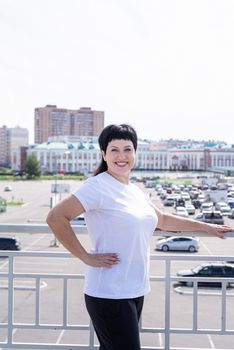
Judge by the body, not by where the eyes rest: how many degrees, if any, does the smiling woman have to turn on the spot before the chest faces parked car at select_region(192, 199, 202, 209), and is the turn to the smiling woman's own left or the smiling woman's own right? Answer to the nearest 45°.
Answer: approximately 135° to the smiling woman's own left

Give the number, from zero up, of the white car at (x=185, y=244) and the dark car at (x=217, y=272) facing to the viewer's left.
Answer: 2

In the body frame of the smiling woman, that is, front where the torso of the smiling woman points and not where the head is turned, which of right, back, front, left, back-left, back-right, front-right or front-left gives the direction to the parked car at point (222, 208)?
back-left

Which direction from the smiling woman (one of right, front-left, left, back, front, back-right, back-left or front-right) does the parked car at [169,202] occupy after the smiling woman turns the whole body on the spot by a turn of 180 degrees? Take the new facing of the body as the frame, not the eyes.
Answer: front-right

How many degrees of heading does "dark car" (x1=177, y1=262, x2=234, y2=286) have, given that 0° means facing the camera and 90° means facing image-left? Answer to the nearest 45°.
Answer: approximately 90°

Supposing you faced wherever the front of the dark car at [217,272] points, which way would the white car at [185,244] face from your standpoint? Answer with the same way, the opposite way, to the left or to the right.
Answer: the same way

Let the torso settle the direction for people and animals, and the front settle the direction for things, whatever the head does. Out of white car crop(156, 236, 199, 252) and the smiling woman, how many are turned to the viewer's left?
1

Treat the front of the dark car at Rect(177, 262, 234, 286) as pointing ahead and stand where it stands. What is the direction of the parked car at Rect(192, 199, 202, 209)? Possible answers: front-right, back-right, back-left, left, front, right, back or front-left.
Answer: right

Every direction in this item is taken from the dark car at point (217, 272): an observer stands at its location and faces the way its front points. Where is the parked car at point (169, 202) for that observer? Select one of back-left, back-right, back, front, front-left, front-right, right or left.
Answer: right

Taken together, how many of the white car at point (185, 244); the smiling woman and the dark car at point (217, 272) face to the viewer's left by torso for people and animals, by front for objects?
2

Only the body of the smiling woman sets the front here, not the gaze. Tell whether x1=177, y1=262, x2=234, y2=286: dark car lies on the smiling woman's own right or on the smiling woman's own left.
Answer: on the smiling woman's own left

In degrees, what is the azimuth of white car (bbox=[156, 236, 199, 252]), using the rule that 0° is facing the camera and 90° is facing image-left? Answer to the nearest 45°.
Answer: approximately 90°

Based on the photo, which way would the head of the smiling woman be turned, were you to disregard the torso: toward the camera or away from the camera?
toward the camera

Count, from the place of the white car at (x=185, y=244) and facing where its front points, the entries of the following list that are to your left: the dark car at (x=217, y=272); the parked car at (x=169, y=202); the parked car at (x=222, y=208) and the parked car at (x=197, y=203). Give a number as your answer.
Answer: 1

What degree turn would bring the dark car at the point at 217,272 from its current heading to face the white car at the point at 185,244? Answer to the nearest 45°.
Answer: approximately 90° to its right

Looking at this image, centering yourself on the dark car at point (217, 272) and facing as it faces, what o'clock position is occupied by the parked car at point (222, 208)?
The parked car is roughly at 3 o'clock from the dark car.
